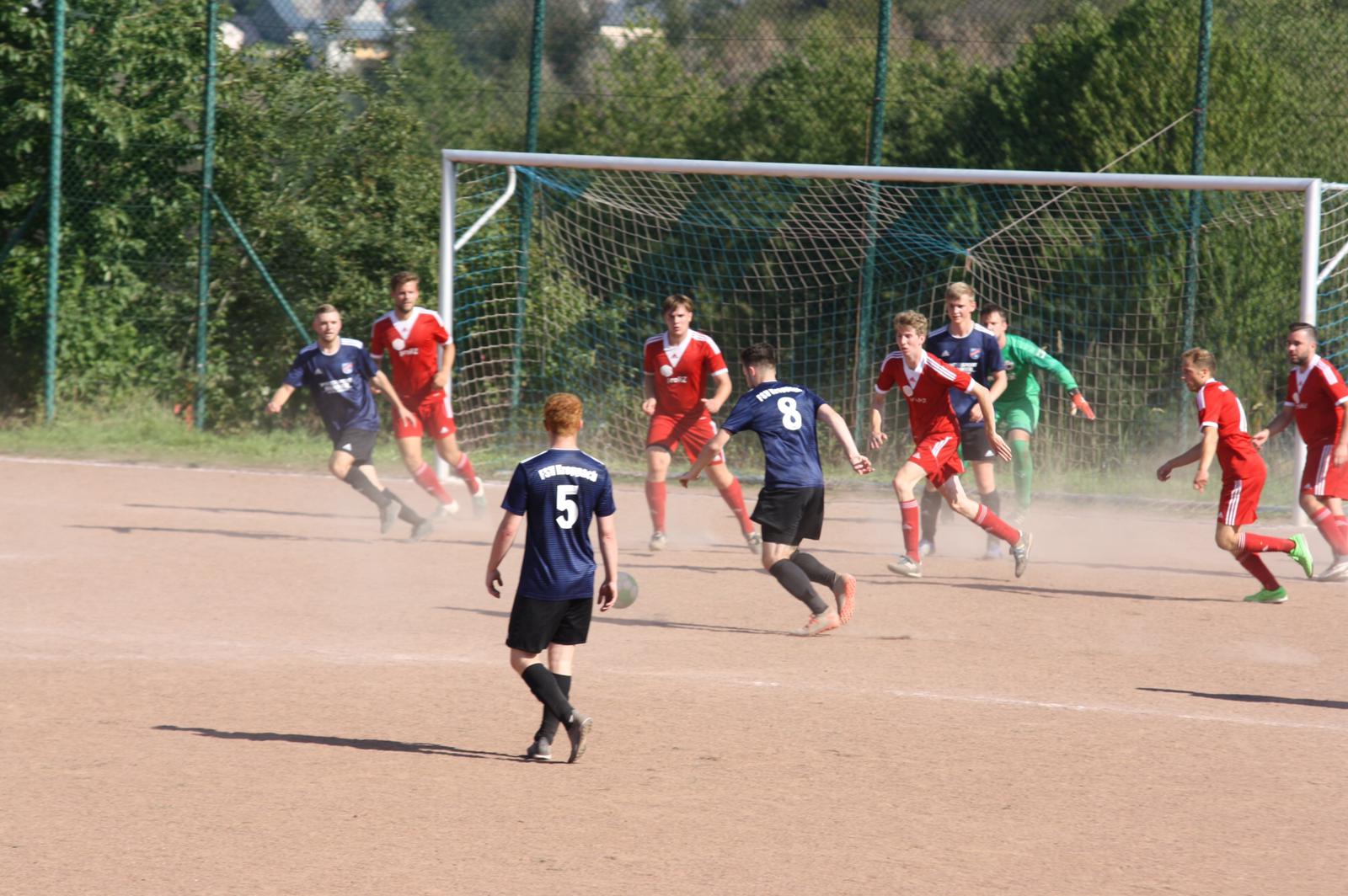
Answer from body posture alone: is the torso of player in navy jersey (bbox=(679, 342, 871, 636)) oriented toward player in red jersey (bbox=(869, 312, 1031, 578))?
no

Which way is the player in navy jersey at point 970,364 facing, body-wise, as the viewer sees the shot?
toward the camera

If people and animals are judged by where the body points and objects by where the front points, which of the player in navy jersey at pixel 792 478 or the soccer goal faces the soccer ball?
the soccer goal

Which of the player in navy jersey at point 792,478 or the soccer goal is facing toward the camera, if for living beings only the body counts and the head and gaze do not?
the soccer goal

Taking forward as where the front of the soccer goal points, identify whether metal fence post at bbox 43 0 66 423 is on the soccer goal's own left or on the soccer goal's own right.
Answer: on the soccer goal's own right

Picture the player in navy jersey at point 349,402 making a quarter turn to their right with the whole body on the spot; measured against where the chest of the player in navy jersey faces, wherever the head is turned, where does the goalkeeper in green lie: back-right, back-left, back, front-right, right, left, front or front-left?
back

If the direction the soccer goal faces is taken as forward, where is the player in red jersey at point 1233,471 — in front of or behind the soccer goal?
in front

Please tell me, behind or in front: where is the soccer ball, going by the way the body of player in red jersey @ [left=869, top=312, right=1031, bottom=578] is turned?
in front

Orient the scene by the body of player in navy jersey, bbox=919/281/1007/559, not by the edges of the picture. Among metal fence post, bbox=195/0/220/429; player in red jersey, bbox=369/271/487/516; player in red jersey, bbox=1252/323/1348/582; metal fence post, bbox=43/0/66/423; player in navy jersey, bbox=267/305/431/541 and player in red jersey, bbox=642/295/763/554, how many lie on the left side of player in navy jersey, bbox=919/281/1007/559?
1

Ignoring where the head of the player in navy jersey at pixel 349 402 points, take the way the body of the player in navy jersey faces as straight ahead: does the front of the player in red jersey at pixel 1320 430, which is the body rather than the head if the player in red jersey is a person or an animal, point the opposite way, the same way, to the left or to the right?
to the right

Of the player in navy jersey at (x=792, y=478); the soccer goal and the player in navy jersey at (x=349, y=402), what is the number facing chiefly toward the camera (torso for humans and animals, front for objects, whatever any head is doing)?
2

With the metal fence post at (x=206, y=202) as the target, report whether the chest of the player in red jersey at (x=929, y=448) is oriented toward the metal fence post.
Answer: no

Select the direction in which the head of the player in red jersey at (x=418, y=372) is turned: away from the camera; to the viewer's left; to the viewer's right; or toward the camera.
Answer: toward the camera

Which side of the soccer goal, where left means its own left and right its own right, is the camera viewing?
front

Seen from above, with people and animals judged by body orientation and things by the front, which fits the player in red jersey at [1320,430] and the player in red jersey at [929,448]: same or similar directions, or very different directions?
same or similar directions

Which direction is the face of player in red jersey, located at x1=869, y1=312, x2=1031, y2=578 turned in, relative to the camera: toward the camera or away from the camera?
toward the camera

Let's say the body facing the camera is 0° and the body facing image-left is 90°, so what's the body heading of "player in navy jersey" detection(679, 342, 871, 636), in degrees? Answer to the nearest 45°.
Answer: approximately 135°

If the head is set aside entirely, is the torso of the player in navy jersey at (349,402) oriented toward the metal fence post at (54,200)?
no

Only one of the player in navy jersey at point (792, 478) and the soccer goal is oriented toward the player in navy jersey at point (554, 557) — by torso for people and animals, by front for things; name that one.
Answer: the soccer goal

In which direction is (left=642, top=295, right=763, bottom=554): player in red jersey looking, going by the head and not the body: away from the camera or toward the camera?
toward the camera
